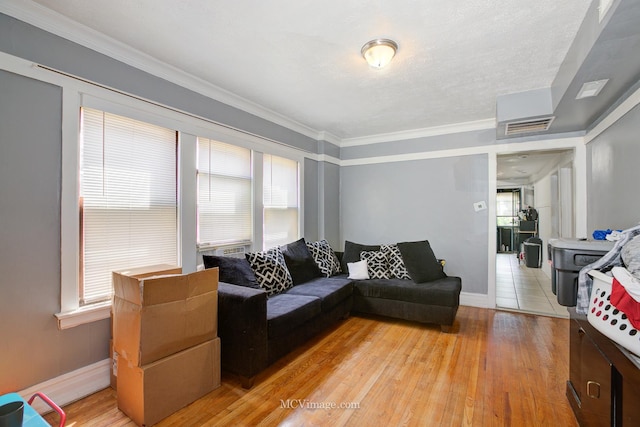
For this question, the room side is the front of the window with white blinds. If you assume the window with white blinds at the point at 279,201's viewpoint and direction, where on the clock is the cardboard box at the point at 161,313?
The cardboard box is roughly at 2 o'clock from the window with white blinds.

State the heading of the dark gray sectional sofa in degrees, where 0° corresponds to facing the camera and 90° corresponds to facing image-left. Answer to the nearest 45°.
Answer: approximately 315°

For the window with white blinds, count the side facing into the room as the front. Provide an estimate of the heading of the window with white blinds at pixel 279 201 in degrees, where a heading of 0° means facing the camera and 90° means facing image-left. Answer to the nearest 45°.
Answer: approximately 315°

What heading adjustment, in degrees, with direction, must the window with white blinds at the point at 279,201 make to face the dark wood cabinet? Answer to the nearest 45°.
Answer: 0° — it already faces it

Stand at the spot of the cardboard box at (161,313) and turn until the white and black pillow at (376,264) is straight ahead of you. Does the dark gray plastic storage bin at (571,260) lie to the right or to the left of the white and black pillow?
right

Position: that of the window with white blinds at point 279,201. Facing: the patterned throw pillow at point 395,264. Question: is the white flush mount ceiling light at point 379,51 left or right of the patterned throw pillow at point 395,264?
right

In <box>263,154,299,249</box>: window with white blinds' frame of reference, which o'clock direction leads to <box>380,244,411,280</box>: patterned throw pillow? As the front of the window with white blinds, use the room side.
The patterned throw pillow is roughly at 11 o'clock from the window with white blinds.

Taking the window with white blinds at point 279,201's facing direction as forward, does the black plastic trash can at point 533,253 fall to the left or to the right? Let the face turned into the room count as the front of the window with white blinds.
on its left

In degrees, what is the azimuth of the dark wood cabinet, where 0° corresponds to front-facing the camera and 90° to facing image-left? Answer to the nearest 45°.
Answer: approximately 45°
